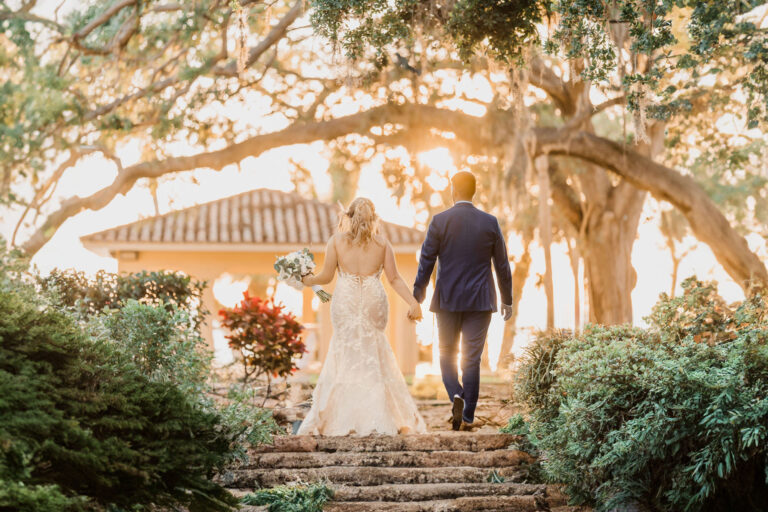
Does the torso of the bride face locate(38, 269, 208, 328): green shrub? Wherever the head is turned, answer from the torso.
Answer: no

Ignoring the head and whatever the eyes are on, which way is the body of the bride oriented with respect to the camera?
away from the camera

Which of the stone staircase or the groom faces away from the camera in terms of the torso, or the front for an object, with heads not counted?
the groom

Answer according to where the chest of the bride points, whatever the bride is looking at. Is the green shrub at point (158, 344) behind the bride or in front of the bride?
behind

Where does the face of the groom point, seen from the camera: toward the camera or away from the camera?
away from the camera

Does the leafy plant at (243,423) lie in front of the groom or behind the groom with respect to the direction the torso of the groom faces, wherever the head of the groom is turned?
behind

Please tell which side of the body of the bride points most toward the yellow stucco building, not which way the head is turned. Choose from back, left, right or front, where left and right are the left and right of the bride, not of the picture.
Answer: front

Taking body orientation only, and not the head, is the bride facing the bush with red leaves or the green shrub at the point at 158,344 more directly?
the bush with red leaves

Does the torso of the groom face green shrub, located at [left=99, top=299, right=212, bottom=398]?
no

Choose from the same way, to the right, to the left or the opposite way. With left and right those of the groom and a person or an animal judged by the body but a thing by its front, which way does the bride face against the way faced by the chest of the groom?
the same way

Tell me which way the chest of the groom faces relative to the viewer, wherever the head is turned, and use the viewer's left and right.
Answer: facing away from the viewer

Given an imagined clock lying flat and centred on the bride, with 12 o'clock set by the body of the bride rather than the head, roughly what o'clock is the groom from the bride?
The groom is roughly at 4 o'clock from the bride.

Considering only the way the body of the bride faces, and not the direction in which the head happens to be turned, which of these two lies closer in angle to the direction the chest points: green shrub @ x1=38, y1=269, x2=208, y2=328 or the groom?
the green shrub

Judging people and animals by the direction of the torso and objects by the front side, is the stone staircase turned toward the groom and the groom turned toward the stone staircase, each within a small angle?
no

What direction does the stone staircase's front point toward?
toward the camera

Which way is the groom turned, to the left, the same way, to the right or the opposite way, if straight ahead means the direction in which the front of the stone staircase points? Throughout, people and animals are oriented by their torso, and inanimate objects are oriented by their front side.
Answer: the opposite way

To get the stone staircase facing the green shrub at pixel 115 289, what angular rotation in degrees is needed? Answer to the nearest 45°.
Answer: approximately 135° to its right
